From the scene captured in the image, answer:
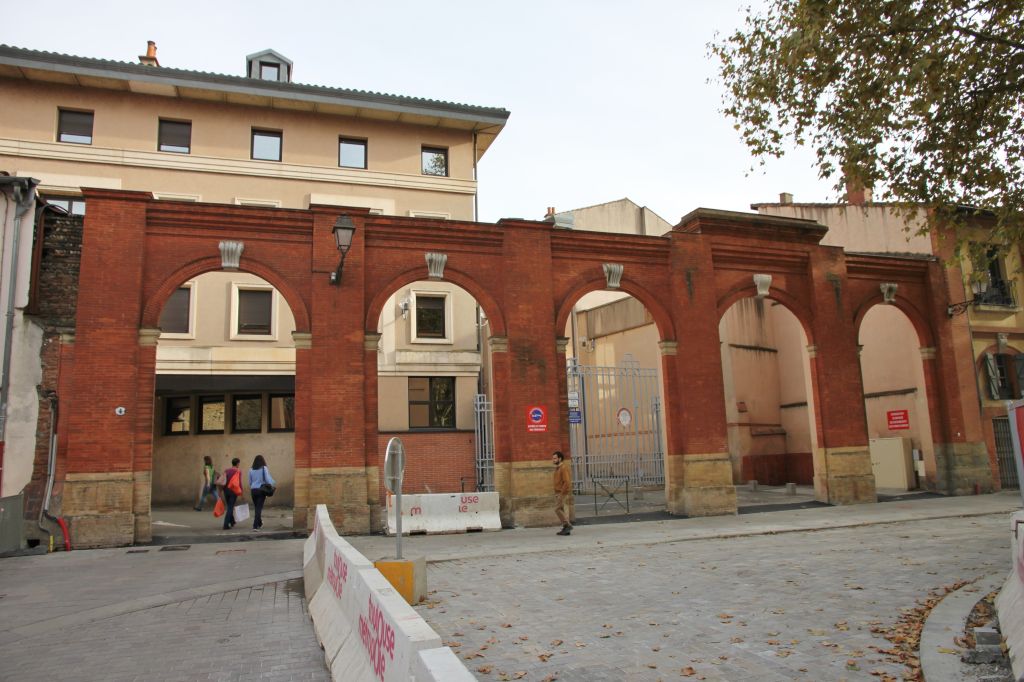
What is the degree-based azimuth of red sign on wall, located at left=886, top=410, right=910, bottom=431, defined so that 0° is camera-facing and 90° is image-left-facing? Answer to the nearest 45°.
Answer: approximately 0°

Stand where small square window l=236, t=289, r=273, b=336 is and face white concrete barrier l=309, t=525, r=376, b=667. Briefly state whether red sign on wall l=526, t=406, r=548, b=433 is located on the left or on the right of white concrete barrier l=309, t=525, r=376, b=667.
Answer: left

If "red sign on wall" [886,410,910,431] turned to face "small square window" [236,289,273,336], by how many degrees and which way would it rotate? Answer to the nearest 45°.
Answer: approximately 45° to its right

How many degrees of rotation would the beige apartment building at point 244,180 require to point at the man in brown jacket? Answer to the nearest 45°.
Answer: approximately 45° to its left

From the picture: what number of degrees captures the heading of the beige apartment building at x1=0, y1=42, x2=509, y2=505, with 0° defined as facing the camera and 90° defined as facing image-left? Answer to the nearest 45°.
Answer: approximately 0°

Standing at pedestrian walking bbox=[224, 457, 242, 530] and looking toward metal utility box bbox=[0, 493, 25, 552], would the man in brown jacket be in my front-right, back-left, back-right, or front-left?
back-left
